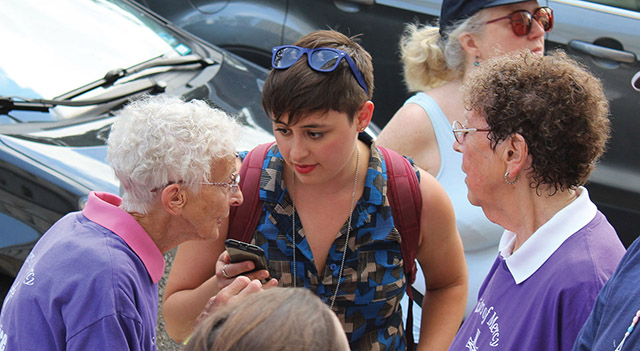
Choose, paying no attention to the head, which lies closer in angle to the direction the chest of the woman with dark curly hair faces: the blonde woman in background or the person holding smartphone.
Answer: the person holding smartphone

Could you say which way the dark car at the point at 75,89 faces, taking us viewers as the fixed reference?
facing the viewer and to the right of the viewer

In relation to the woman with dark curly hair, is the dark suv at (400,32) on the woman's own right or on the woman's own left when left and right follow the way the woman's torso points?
on the woman's own right

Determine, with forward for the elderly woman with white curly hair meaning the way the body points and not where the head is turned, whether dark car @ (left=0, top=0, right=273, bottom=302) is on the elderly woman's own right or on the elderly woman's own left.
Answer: on the elderly woman's own left

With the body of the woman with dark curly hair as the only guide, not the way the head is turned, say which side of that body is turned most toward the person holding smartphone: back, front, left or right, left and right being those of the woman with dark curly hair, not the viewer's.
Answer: front

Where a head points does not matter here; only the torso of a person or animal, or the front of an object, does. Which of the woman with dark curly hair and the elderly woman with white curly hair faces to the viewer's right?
the elderly woman with white curly hair

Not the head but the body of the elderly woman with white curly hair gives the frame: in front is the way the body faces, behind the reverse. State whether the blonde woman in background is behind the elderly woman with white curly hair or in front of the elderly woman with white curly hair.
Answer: in front

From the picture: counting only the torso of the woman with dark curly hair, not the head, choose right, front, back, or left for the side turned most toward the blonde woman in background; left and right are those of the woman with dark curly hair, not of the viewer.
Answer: right

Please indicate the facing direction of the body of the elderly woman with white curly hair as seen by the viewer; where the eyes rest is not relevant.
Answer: to the viewer's right

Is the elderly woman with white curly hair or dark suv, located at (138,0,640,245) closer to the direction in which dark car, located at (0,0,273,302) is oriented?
the elderly woman with white curly hair

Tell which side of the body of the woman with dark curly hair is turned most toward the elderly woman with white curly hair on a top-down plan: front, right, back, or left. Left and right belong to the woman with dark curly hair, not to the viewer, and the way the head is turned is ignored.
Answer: front

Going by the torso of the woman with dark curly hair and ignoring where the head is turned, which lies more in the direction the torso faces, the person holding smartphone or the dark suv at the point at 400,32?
the person holding smartphone

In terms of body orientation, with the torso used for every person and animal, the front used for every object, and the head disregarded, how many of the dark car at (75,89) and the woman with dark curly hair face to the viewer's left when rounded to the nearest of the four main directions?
1

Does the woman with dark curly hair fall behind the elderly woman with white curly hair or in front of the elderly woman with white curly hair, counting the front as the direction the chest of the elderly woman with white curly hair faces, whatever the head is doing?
in front

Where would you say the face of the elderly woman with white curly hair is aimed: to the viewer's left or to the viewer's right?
to the viewer's right

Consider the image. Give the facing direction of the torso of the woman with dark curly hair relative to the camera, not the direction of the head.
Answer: to the viewer's left

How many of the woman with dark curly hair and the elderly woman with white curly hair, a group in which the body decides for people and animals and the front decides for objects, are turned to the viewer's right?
1
